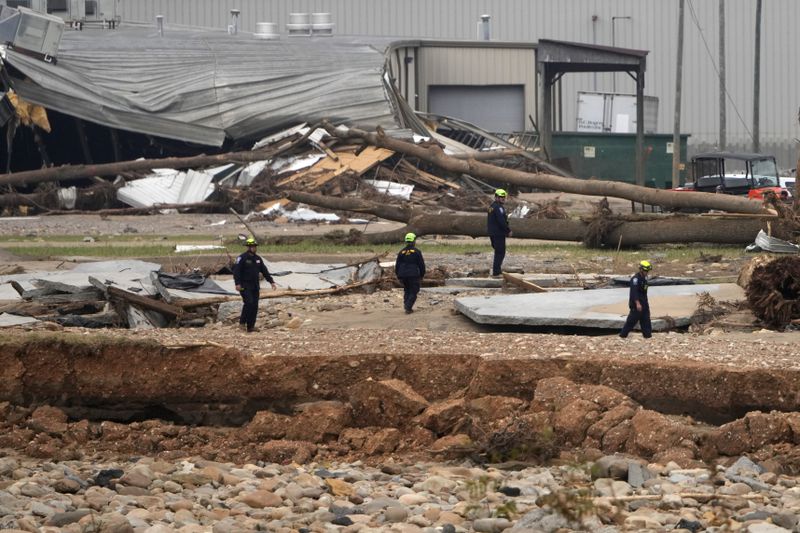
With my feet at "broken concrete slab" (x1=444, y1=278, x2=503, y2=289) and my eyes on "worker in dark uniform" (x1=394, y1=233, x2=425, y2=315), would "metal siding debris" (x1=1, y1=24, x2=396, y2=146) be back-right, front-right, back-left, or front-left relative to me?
back-right

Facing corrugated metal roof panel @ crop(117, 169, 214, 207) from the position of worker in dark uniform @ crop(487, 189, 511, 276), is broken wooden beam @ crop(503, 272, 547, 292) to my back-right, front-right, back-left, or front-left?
back-left

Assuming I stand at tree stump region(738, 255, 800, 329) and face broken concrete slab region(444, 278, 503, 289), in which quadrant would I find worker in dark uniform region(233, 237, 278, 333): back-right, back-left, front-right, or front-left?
front-left

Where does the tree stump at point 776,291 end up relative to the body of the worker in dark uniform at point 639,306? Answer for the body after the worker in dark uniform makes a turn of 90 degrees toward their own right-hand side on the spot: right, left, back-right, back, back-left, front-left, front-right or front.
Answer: back-left

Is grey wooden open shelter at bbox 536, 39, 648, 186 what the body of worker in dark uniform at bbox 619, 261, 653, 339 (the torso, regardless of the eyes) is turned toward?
no

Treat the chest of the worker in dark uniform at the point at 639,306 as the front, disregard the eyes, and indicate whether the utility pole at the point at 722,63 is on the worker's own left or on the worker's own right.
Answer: on the worker's own left

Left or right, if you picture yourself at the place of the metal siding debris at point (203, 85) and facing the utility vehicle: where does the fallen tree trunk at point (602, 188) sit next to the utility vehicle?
right
